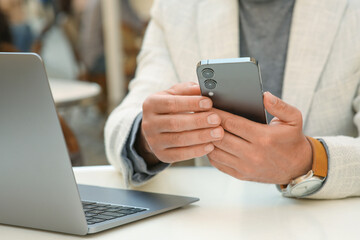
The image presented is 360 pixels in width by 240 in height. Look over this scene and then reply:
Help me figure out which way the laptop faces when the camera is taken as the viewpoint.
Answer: facing away from the viewer and to the right of the viewer

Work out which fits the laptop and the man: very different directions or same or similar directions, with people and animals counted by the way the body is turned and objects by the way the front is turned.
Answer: very different directions

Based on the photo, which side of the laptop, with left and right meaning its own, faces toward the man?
front

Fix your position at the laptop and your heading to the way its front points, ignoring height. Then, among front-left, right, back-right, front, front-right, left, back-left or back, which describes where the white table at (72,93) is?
front-left

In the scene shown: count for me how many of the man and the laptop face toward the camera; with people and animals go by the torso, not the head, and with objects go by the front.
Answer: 1

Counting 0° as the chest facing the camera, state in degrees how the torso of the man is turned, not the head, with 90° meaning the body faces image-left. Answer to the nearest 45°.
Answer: approximately 0°

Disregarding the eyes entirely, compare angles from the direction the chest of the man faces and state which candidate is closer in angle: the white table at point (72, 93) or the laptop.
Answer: the laptop

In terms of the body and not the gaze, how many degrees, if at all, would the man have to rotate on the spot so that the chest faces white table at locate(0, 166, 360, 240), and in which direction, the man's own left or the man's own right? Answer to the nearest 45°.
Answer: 0° — they already face it
